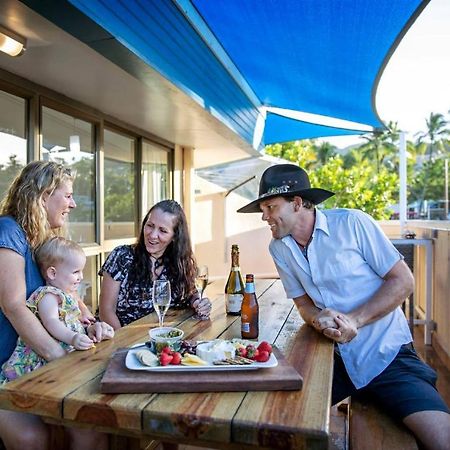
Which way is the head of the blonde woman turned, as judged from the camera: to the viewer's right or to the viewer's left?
to the viewer's right

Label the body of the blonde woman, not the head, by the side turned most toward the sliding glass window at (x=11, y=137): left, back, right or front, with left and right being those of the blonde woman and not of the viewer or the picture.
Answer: left

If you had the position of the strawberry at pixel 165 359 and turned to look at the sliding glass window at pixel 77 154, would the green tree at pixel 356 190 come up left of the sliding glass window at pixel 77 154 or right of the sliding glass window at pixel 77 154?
right

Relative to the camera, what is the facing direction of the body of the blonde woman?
to the viewer's right

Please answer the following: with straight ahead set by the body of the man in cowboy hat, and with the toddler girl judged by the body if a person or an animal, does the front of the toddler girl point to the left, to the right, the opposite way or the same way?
the opposite way

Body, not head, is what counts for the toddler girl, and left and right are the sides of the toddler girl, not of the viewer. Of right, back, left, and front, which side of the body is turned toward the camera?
right

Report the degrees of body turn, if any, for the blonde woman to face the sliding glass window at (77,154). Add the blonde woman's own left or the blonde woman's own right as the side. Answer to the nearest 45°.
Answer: approximately 90° to the blonde woman's own left

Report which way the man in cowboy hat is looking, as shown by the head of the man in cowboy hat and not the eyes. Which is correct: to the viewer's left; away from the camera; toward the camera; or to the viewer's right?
to the viewer's left

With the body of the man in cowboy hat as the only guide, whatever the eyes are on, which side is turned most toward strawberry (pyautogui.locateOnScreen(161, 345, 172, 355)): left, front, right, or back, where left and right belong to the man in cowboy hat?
front

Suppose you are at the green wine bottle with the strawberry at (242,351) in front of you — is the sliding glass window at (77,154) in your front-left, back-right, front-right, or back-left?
back-right

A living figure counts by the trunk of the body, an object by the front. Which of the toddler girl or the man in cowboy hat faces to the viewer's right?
the toddler girl

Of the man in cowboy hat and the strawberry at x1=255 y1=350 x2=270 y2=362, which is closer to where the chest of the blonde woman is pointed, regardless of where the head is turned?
the man in cowboy hat

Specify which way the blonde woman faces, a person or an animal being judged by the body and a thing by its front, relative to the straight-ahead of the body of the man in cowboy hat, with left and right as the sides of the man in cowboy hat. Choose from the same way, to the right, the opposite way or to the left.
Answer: the opposite way

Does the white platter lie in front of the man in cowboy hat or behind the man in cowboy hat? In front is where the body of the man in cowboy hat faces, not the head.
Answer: in front
